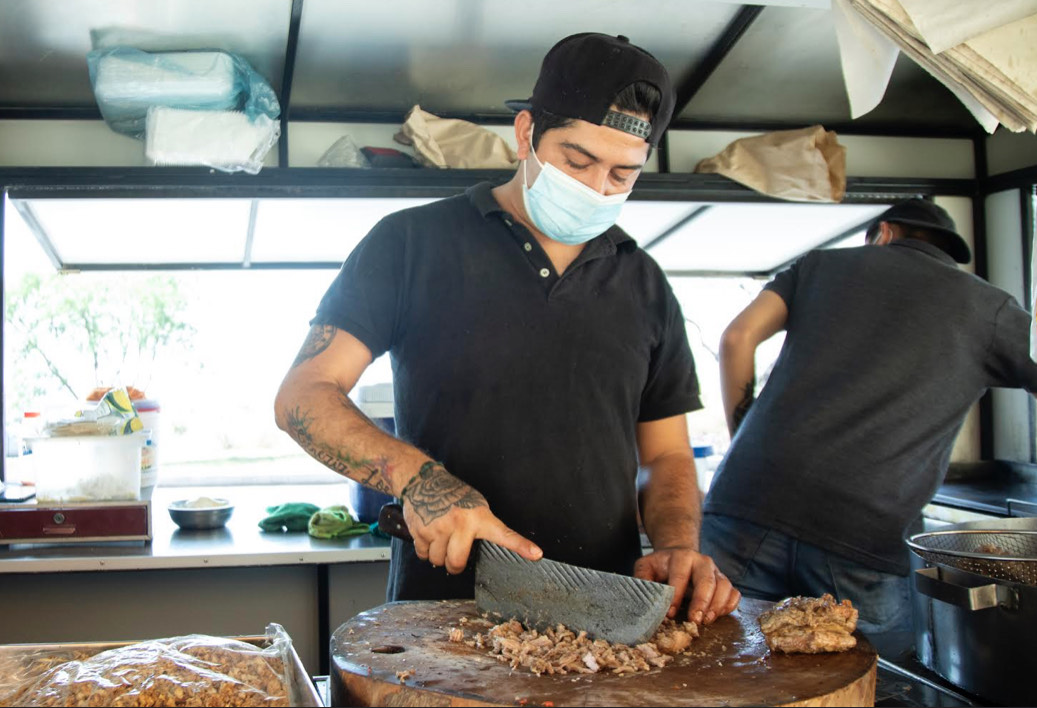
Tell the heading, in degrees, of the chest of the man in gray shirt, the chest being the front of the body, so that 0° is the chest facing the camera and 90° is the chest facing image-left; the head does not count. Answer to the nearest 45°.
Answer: approximately 180°

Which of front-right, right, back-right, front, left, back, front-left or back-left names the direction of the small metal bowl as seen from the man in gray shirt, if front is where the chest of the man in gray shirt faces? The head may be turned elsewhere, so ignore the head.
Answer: left

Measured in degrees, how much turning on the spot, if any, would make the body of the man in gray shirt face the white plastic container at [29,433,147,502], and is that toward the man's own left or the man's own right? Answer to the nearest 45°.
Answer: approximately 90° to the man's own left

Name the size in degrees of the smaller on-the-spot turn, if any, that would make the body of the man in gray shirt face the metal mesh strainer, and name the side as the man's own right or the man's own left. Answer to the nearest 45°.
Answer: approximately 180°

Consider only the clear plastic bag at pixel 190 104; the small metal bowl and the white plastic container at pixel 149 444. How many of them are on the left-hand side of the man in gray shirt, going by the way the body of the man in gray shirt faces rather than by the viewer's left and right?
3

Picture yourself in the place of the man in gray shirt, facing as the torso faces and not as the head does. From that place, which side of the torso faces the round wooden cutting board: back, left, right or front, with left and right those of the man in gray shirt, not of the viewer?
back

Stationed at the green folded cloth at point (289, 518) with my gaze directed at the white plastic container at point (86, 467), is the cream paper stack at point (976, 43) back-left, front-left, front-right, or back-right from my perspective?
back-left

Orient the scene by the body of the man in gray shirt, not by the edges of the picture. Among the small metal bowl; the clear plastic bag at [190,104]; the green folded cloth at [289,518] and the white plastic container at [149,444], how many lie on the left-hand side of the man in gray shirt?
4

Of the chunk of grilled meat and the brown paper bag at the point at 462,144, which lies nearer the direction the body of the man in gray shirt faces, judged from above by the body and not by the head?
the brown paper bag

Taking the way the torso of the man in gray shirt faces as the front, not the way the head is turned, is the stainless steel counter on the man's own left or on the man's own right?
on the man's own left
